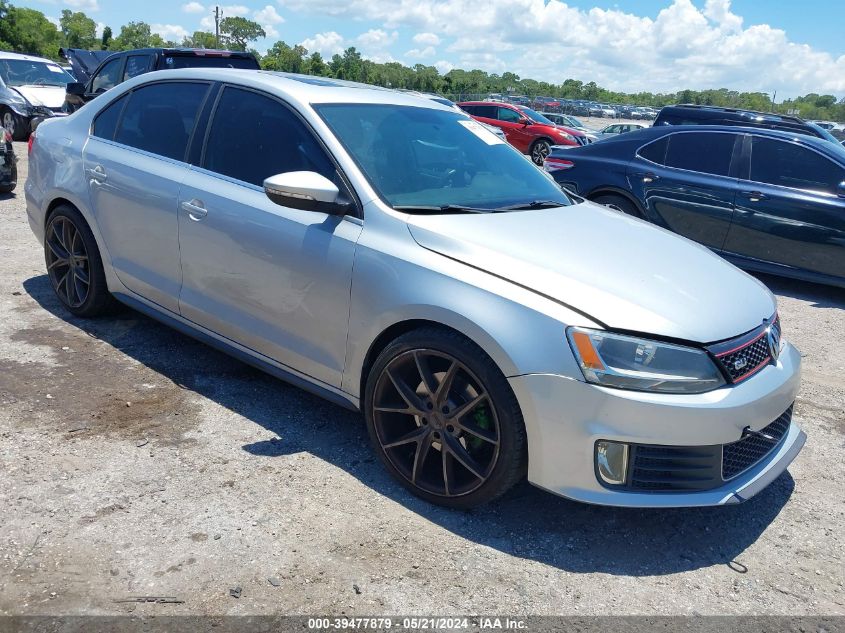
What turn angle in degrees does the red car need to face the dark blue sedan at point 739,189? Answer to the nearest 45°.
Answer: approximately 45° to its right

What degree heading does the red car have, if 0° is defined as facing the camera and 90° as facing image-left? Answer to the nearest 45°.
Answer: approximately 315°

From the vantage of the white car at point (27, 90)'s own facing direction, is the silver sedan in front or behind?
in front

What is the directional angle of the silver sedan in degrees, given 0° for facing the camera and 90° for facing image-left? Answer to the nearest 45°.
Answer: approximately 315°

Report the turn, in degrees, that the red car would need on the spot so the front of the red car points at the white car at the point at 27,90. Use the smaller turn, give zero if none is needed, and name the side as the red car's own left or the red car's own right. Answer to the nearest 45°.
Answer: approximately 90° to the red car's own right

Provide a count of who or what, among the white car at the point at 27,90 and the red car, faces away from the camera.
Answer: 0

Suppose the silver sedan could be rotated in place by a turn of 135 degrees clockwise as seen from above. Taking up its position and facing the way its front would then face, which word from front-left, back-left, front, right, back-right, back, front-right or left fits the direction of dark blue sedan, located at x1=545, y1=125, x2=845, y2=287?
back-right
